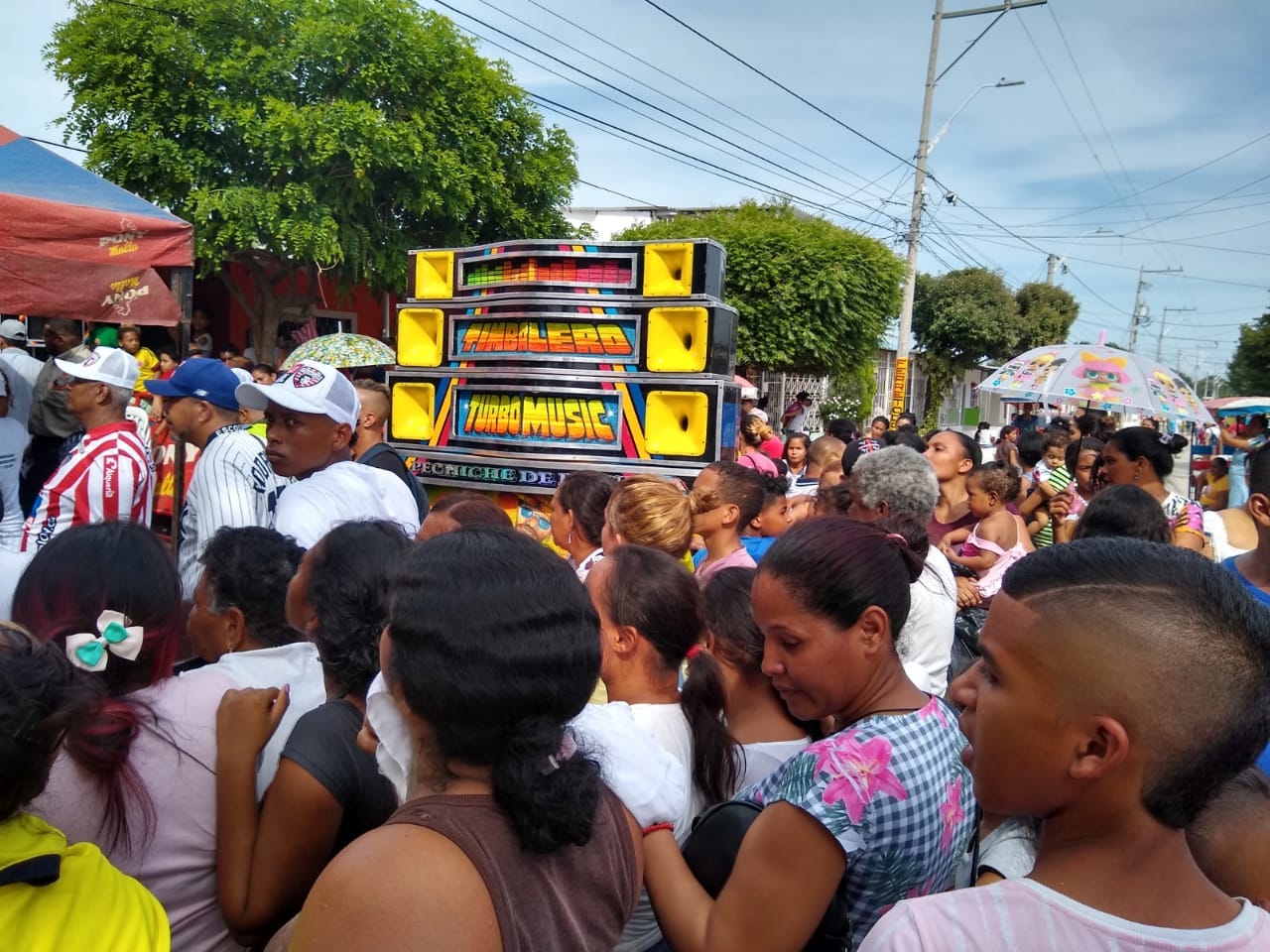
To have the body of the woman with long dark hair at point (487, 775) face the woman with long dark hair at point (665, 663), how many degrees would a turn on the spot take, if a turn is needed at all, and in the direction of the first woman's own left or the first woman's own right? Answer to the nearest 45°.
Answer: approximately 90° to the first woman's own right

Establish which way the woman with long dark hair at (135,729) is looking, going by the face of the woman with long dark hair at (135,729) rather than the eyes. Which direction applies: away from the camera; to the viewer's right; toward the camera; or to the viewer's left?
away from the camera

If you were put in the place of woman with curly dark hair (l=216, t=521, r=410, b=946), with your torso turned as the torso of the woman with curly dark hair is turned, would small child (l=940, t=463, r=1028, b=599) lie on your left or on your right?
on your right

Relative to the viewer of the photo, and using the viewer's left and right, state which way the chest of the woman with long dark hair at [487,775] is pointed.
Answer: facing away from the viewer and to the left of the viewer

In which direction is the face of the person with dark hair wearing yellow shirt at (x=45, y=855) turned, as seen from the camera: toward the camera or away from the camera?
away from the camera

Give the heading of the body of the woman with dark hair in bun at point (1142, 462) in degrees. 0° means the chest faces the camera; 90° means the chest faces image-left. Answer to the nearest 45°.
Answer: approximately 90°

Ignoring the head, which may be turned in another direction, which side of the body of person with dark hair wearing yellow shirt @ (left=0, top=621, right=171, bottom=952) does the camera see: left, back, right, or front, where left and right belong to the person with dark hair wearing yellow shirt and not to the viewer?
back

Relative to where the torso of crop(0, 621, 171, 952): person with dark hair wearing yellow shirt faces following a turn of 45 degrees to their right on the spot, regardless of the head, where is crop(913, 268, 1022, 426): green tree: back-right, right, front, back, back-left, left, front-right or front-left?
front

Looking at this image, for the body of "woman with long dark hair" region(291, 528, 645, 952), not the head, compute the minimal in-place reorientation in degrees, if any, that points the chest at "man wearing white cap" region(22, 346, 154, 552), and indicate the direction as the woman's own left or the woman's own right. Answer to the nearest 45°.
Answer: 0° — they already face them
